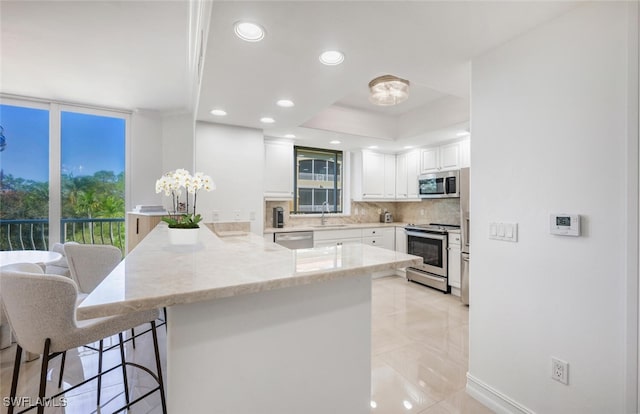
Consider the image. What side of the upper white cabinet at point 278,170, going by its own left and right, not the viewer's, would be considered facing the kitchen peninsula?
front

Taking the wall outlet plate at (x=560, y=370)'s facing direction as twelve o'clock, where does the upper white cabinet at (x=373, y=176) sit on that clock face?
The upper white cabinet is roughly at 3 o'clock from the wall outlet plate.

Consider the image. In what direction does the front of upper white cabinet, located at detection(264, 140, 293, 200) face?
toward the camera

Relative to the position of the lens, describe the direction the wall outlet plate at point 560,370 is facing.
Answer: facing the viewer and to the left of the viewer

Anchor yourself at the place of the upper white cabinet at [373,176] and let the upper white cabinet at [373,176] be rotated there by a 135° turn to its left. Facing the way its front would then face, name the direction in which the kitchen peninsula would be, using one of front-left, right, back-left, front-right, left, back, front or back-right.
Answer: back

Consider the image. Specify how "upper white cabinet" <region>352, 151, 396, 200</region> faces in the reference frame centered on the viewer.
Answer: facing the viewer and to the right of the viewer

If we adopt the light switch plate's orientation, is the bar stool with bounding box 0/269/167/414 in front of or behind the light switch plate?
in front
